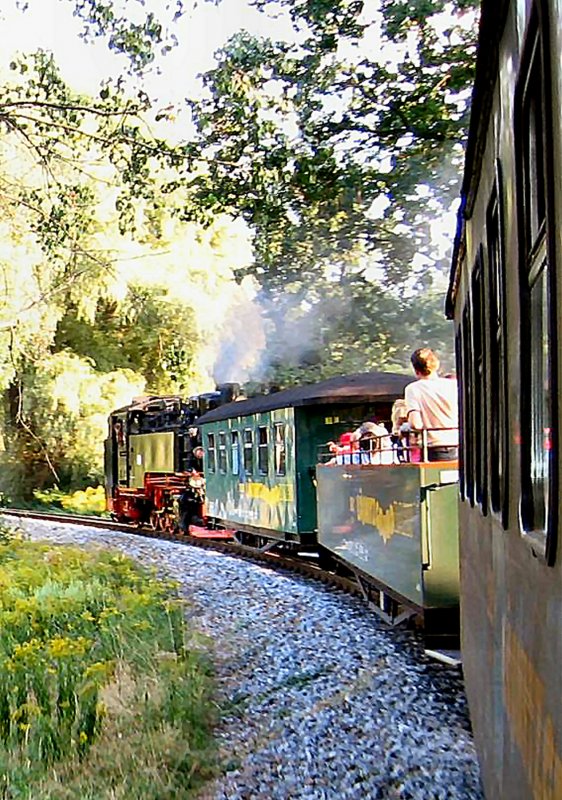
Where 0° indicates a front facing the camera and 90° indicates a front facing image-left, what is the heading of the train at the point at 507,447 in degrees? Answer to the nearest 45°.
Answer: approximately 135°

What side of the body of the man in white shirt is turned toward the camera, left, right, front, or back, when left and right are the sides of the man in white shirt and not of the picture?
back

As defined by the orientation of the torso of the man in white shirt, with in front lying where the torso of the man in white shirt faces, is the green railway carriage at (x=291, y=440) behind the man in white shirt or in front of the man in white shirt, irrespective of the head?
in front
